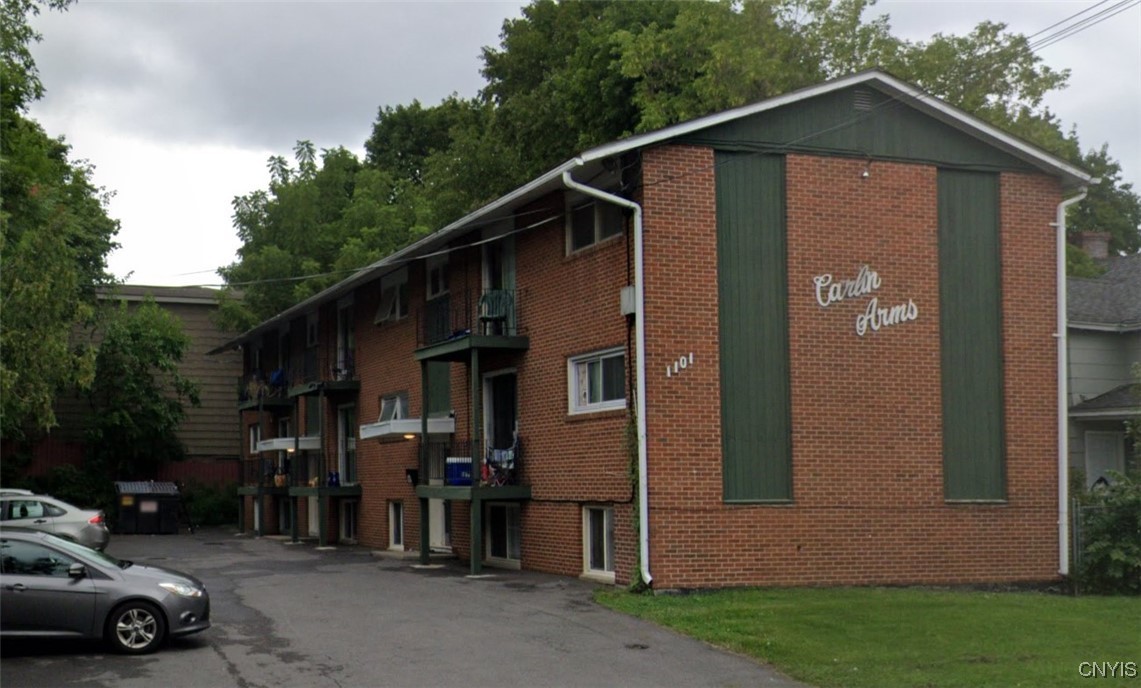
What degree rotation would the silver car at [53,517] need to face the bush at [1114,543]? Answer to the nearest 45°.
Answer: approximately 135° to its left

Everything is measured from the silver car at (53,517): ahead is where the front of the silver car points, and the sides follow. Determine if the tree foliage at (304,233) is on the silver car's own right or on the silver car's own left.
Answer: on the silver car's own right

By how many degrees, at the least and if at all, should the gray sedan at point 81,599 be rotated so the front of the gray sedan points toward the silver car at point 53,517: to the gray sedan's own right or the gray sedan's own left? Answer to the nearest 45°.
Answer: approximately 90° to the gray sedan's own left

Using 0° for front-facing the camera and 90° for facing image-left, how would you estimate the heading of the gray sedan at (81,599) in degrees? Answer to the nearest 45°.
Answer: approximately 270°

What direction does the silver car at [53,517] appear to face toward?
to the viewer's left

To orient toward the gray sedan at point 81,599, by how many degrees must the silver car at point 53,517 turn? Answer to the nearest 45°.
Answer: approximately 90° to its left

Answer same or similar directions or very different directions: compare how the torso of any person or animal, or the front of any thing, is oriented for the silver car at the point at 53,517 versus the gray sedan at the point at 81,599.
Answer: very different directions

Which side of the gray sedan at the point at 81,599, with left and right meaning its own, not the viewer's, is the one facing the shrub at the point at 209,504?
left

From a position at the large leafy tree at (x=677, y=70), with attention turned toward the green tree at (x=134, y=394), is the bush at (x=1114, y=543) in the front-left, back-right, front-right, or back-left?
back-left

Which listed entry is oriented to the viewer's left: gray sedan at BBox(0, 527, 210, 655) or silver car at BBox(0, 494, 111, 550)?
the silver car

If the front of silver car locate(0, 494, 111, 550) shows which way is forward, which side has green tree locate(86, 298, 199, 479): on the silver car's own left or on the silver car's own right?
on the silver car's own right

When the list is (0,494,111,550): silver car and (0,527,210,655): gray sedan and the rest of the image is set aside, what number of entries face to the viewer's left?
1

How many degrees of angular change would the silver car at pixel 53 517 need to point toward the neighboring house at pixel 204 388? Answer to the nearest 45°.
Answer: approximately 90° to its right
